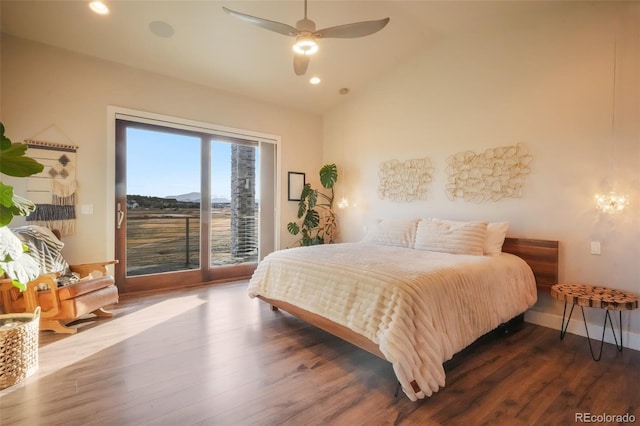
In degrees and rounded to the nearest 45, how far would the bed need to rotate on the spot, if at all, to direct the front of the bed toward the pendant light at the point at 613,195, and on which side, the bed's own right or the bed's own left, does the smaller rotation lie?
approximately 180°

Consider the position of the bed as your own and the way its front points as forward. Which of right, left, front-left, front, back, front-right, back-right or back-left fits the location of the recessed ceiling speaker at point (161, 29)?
front-right

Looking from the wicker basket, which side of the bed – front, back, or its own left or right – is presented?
front

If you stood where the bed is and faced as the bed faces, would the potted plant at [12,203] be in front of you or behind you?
in front

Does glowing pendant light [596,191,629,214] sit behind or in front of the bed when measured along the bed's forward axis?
behind

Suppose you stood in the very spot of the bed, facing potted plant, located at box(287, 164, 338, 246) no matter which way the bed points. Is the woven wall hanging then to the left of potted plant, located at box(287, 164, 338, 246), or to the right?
left

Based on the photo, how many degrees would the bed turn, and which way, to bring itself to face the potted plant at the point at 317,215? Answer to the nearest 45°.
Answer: approximately 90° to its right

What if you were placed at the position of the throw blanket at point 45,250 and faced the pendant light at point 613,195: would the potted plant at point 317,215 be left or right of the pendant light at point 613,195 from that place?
left

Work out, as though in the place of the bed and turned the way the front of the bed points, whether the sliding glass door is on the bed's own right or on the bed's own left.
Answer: on the bed's own right

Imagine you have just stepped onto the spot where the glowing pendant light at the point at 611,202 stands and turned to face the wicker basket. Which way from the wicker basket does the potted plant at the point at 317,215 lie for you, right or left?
right

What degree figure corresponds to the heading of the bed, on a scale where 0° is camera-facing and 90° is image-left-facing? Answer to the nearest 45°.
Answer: approximately 45°
